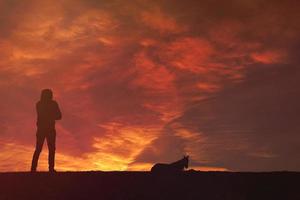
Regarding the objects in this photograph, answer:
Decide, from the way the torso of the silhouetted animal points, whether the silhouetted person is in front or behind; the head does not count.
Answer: behind

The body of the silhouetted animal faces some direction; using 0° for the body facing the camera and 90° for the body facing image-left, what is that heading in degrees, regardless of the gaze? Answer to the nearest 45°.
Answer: approximately 270°
